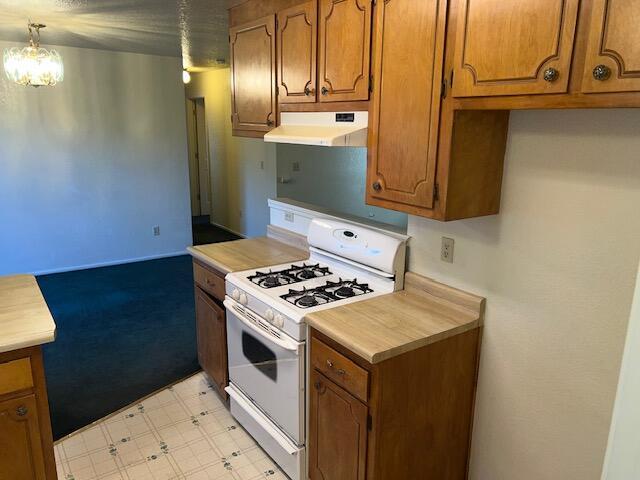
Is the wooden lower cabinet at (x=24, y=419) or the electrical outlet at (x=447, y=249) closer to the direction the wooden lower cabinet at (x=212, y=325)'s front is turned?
the wooden lower cabinet

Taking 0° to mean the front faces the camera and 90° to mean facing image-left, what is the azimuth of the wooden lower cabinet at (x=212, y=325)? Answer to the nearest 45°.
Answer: approximately 45°

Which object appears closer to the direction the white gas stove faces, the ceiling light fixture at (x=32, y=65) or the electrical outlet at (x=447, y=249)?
the ceiling light fixture

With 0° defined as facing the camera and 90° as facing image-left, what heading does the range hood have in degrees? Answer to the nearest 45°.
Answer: approximately 45°

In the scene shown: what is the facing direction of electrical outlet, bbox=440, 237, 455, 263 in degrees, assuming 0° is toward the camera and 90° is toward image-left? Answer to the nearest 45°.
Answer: approximately 45°

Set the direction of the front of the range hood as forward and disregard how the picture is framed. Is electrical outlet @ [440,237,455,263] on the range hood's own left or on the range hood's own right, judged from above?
on the range hood's own left

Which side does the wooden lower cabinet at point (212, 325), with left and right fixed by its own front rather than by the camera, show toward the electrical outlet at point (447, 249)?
left

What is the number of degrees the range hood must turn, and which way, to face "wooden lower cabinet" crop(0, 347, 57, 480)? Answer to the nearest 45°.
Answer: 0° — it already faces it

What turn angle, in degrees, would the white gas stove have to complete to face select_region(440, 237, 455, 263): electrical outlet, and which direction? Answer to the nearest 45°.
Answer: approximately 135° to its left
